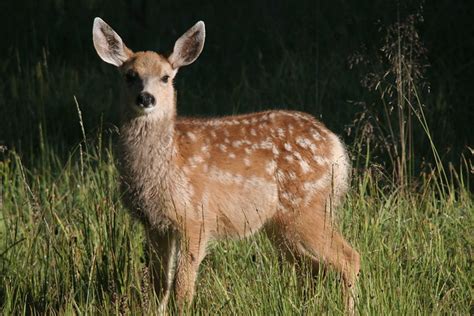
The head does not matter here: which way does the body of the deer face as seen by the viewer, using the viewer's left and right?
facing to the left of the viewer
